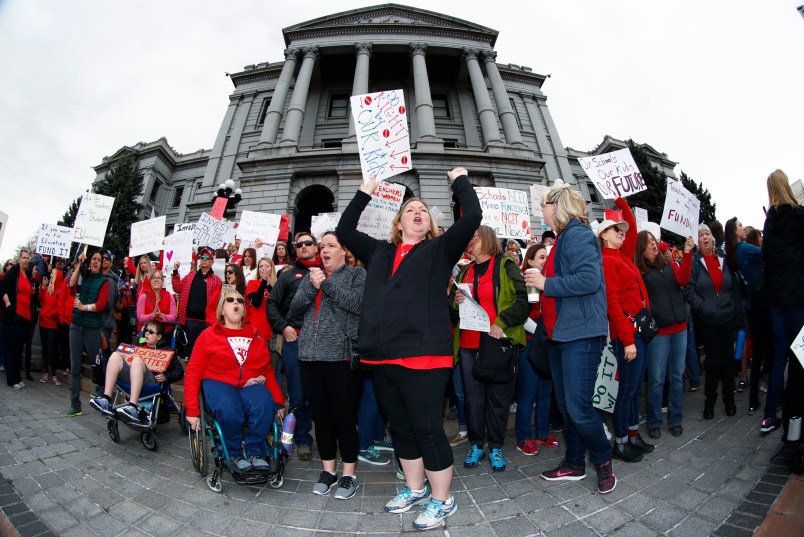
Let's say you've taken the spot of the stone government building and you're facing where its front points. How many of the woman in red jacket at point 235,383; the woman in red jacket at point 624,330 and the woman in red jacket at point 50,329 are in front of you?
3

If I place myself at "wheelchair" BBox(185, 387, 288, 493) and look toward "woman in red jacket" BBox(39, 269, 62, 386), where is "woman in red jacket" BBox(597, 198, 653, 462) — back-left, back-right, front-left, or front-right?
back-right

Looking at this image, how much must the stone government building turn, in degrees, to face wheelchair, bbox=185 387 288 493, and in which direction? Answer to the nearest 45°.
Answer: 0° — it already faces it

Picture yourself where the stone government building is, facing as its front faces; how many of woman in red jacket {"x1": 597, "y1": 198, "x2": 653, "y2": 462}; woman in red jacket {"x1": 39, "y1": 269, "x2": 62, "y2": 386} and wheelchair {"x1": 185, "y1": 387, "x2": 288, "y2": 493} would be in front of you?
3

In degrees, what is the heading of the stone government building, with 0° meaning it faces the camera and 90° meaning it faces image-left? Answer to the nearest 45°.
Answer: approximately 0°

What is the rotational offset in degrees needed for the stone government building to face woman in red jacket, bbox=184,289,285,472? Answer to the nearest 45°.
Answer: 0° — it already faces them

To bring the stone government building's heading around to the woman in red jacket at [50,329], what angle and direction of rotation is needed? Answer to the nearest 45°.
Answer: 0° — it already faces them
